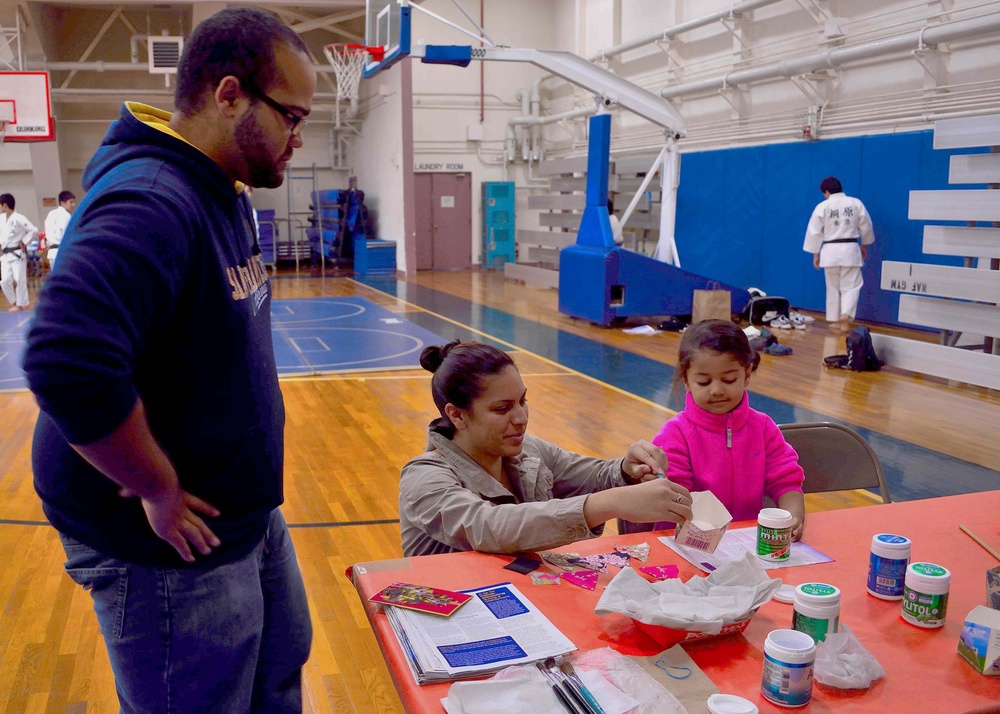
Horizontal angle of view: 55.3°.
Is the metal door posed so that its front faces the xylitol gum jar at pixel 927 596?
yes

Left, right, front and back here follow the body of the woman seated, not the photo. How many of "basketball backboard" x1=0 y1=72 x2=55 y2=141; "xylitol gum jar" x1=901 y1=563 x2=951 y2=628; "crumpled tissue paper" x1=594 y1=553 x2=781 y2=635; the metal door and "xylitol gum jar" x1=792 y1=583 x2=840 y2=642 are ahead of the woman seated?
3

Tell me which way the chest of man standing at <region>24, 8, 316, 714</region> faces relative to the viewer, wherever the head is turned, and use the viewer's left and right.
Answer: facing to the right of the viewer

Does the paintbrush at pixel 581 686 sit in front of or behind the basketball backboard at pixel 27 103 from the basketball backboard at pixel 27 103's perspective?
in front

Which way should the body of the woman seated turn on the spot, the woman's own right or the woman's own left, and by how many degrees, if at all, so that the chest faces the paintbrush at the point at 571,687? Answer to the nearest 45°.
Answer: approximately 45° to the woman's own right

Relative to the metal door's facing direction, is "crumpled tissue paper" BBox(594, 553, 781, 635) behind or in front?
in front

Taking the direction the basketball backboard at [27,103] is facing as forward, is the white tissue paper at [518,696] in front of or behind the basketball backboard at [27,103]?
in front

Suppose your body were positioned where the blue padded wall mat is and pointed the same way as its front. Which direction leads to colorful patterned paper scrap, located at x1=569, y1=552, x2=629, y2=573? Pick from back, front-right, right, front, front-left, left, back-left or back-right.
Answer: front-left

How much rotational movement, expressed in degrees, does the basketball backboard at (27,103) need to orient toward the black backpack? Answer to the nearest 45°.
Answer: approximately 45° to its left

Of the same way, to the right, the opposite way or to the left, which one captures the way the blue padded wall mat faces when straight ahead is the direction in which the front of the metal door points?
to the right
